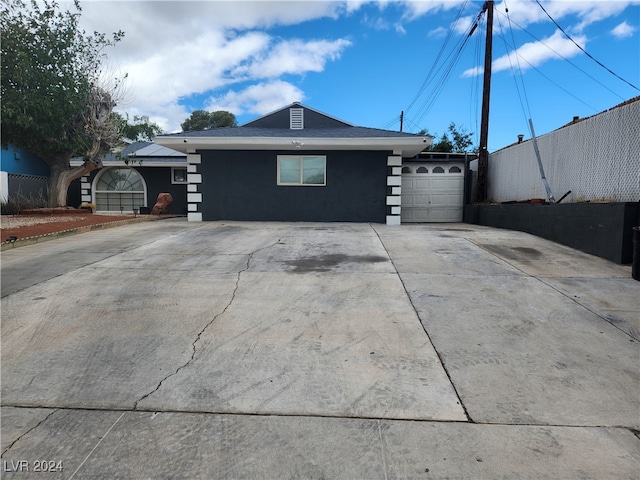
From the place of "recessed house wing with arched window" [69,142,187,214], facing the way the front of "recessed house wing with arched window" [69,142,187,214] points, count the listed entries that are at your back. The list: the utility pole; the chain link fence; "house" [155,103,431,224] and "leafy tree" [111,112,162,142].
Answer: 1

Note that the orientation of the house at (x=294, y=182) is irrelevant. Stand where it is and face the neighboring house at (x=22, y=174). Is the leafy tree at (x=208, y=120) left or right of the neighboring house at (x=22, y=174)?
right

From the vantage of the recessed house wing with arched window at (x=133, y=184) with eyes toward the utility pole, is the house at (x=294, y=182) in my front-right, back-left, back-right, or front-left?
front-right

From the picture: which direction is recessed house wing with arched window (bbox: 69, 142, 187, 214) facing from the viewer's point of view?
toward the camera

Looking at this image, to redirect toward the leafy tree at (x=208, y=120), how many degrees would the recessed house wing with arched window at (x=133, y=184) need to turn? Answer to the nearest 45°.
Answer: approximately 180°

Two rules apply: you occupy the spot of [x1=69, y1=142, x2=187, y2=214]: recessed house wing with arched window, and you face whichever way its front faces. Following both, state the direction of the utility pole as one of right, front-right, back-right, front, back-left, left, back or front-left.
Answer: front-left

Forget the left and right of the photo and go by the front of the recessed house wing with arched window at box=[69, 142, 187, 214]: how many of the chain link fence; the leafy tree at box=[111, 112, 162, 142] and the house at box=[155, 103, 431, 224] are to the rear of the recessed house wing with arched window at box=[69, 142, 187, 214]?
1

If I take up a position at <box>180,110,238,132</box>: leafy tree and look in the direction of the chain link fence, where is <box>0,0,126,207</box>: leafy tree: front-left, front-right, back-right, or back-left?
front-right

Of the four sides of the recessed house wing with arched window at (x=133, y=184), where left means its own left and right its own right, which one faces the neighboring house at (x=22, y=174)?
right

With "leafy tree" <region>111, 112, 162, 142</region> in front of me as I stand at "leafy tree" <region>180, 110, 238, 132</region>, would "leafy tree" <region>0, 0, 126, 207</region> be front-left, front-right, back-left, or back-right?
front-left

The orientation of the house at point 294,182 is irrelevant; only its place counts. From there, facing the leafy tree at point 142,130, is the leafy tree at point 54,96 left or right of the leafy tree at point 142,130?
left

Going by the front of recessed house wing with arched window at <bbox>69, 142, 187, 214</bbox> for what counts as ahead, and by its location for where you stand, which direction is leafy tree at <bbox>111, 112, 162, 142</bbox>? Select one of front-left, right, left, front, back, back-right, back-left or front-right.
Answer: back

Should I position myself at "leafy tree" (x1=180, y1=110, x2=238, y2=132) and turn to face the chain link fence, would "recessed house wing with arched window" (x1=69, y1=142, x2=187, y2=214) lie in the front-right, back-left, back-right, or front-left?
front-right

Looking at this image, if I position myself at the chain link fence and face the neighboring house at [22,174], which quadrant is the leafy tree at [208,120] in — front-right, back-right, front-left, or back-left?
front-right

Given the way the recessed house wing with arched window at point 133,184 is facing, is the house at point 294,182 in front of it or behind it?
in front

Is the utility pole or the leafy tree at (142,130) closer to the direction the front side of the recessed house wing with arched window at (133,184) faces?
the utility pole
